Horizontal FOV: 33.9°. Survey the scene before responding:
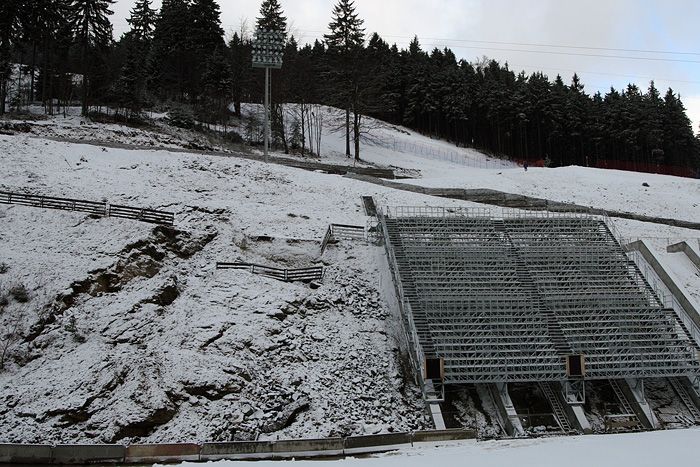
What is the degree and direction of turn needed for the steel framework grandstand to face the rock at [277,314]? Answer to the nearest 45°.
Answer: approximately 45° to its right

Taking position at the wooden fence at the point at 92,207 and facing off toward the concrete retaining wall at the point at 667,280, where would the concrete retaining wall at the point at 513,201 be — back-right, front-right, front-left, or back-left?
front-left

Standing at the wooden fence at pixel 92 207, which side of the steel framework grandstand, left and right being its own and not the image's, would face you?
right

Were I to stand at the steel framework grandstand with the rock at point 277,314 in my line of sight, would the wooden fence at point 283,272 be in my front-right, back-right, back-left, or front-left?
front-right

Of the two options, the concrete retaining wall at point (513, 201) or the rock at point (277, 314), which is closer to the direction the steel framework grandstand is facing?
the rock

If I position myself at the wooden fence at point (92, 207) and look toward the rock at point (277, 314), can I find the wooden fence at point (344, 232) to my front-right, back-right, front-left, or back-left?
front-left

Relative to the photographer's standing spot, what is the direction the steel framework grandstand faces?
facing the viewer

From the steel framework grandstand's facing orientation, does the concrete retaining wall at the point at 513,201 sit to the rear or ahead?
to the rear
